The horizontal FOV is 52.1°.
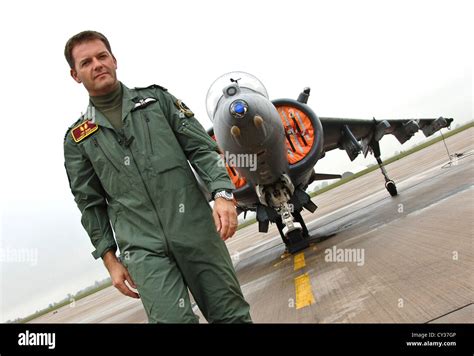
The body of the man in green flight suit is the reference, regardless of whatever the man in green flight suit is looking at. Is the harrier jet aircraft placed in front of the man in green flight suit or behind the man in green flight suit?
behind

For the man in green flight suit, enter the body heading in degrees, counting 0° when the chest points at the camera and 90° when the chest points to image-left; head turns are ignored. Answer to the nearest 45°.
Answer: approximately 0°
